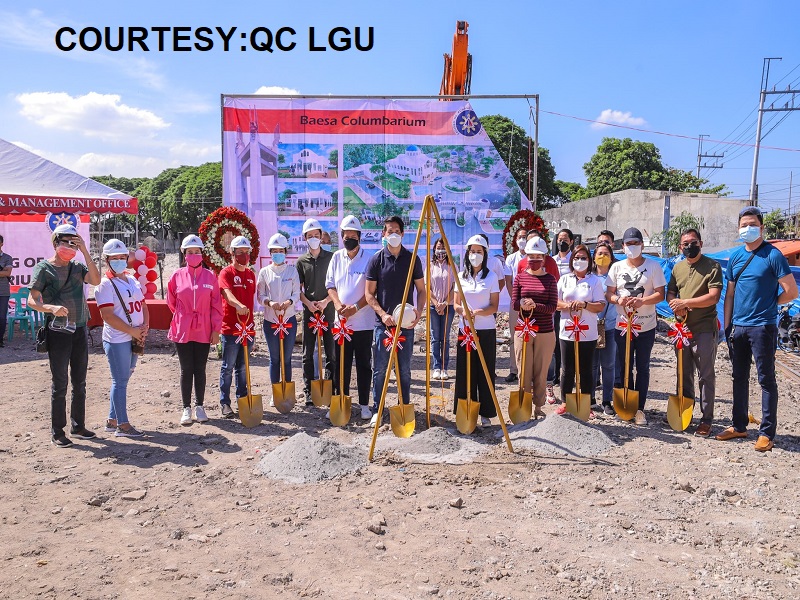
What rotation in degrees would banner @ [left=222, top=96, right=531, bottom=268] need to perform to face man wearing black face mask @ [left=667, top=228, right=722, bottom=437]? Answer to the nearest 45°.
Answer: approximately 45° to its left

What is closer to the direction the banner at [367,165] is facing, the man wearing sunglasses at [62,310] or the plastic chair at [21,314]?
the man wearing sunglasses

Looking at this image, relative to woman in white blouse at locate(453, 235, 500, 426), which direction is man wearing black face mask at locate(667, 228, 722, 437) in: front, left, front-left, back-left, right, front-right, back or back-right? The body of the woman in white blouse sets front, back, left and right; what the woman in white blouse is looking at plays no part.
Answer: left

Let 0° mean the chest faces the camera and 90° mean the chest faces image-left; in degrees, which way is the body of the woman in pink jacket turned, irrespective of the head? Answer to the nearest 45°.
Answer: approximately 0°

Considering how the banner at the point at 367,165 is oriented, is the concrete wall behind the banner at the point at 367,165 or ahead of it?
behind

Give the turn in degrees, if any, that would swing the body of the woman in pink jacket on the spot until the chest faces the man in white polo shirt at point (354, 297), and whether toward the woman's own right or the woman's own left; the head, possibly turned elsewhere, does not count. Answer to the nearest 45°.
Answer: approximately 90° to the woman's own left

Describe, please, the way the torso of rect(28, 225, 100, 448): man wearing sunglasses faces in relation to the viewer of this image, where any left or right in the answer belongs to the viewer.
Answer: facing the viewer and to the right of the viewer

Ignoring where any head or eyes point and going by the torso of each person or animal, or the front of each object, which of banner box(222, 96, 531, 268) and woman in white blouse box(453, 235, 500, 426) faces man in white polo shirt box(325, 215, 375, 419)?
the banner

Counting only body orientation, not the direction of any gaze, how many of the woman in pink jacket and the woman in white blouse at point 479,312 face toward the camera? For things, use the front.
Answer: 2
